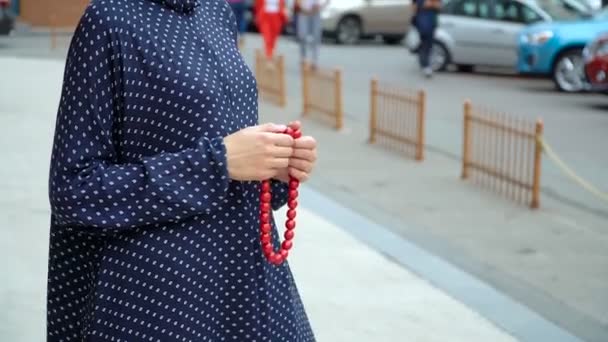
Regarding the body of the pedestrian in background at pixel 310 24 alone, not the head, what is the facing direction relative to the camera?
toward the camera

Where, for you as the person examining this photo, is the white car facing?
facing the viewer and to the right of the viewer

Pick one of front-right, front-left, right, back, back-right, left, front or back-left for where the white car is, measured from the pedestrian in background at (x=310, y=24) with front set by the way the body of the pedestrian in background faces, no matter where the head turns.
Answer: left

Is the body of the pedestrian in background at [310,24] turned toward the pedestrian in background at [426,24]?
no

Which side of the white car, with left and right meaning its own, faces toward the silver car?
back

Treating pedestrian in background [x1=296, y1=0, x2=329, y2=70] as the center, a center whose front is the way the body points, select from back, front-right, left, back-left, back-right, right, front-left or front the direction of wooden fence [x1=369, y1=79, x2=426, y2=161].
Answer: front

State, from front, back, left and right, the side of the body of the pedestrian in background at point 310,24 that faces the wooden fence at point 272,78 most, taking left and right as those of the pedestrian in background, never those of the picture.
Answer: front

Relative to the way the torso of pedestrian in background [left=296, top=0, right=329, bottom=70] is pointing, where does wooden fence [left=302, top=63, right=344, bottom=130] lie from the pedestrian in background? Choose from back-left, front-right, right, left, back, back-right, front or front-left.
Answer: front

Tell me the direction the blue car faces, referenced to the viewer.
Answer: facing the viewer and to the left of the viewer

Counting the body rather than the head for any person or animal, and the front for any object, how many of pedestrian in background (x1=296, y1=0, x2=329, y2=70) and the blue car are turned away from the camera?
0

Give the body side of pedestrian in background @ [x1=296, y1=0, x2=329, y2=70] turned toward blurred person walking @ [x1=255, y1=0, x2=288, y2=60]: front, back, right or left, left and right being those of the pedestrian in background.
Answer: right

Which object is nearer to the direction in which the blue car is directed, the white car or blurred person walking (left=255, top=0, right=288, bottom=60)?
the blurred person walking
